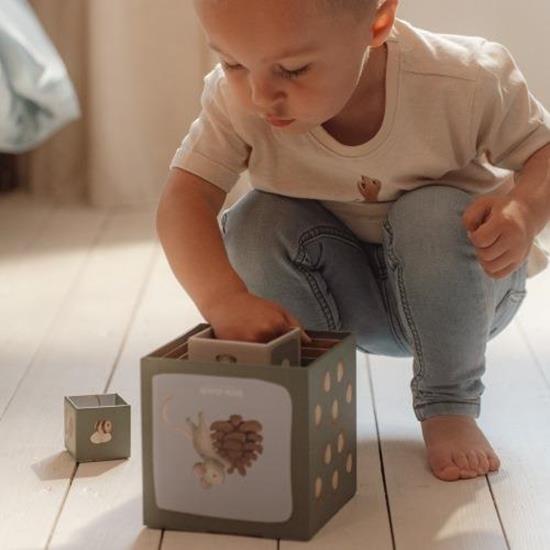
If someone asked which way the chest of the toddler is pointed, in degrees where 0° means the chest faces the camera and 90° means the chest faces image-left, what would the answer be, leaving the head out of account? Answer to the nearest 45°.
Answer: approximately 45°

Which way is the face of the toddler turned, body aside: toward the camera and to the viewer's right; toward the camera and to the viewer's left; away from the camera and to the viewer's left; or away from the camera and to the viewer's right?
toward the camera and to the viewer's left
